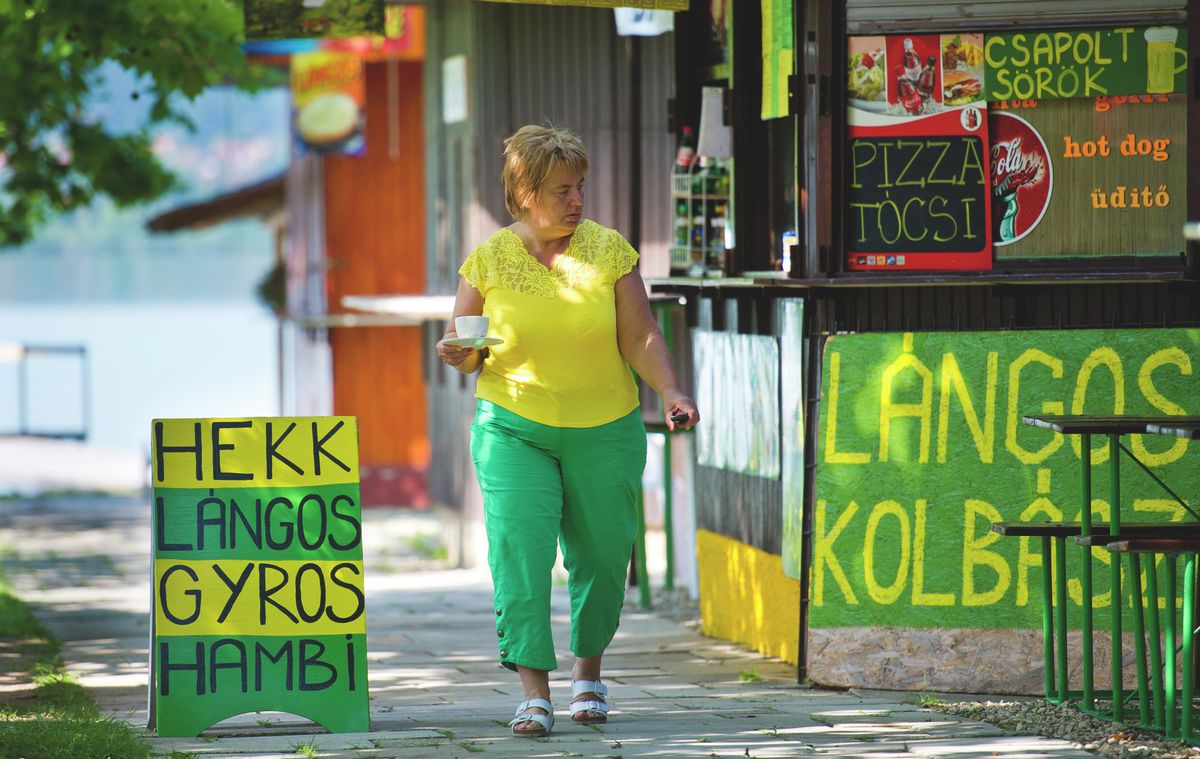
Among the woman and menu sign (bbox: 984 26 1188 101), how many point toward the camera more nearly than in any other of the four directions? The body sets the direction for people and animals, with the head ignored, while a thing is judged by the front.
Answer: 2

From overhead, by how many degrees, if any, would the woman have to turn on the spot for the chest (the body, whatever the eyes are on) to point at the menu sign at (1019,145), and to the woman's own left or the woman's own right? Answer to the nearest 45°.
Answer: approximately 135° to the woman's own left

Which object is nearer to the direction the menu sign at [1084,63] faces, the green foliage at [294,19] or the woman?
the woman

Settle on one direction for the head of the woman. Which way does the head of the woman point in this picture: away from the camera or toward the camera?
toward the camera

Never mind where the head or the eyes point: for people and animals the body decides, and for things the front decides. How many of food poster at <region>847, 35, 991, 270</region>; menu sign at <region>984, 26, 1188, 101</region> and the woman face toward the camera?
3

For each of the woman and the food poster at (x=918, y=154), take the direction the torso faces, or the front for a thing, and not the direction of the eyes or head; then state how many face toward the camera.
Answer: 2

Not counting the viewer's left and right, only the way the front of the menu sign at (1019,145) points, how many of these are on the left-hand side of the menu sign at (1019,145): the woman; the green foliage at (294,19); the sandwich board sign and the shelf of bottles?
0

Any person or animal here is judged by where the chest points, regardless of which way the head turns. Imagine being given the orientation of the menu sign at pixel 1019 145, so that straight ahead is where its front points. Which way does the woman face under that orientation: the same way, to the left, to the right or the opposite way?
the same way

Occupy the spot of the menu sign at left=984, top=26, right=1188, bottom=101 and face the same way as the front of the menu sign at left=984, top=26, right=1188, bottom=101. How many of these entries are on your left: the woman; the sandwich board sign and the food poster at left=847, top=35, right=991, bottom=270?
0

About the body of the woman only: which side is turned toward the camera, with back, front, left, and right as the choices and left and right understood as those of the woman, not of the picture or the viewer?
front

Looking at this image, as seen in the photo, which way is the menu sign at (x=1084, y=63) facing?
toward the camera

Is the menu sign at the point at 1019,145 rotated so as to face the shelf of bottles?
no

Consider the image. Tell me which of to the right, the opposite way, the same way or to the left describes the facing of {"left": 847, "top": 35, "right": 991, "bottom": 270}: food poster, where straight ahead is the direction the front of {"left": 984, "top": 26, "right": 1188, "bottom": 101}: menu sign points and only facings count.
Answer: the same way

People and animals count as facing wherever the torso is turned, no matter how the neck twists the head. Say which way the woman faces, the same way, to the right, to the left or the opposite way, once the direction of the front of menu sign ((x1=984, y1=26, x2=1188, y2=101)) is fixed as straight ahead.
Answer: the same way

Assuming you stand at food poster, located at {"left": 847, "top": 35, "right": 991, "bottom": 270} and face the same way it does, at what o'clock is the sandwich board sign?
The sandwich board sign is roughly at 2 o'clock from the food poster.

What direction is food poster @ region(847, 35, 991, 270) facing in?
toward the camera

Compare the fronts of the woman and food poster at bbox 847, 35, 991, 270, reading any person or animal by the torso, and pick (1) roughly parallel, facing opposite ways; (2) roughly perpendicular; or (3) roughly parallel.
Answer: roughly parallel

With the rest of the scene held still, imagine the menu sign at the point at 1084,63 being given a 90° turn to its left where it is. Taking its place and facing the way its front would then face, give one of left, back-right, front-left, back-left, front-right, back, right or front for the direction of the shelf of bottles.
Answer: back-left

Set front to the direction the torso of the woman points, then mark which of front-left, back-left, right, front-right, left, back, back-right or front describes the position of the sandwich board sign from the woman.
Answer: right

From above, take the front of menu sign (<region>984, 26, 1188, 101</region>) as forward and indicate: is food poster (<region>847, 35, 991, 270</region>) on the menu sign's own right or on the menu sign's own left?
on the menu sign's own right
